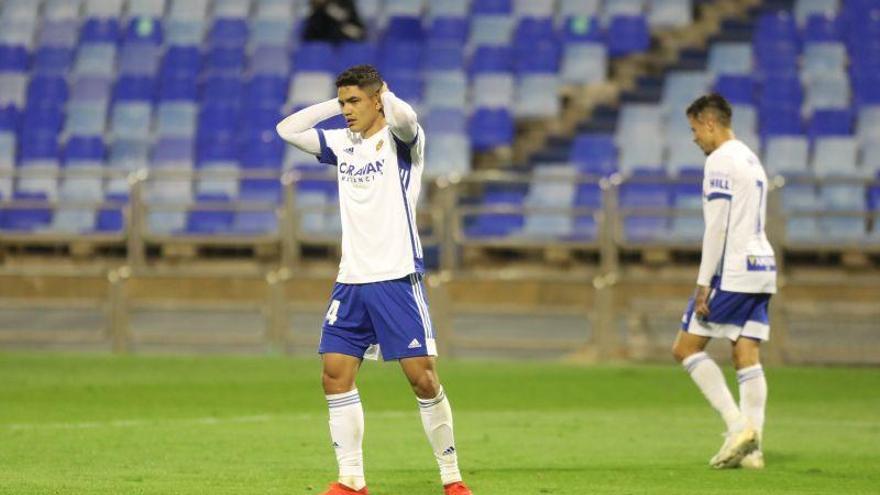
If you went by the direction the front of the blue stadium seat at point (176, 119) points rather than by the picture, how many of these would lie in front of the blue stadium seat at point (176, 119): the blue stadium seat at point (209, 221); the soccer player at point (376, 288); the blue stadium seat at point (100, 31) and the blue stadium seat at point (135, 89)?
2

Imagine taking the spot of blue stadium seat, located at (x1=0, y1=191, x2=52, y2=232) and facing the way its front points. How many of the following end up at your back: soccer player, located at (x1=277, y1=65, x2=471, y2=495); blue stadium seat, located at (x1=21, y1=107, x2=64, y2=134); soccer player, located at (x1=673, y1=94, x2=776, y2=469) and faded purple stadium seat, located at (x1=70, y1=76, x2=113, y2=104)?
2

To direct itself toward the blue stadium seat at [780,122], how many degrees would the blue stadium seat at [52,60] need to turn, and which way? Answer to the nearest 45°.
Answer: approximately 45° to its left

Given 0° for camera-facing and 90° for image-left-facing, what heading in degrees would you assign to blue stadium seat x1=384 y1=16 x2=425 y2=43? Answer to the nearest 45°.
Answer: approximately 0°

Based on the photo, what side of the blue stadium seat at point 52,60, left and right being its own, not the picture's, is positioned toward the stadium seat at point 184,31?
left

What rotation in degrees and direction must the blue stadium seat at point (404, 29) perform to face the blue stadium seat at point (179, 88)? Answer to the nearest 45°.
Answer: approximately 90° to its right

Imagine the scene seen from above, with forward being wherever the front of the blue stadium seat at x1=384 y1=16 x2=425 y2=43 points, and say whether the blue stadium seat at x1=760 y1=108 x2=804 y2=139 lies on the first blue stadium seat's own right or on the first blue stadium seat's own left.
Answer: on the first blue stadium seat's own left

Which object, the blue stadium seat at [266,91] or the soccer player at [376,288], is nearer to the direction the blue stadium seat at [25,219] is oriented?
the soccer player

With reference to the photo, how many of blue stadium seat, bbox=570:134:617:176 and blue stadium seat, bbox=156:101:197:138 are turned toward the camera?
2

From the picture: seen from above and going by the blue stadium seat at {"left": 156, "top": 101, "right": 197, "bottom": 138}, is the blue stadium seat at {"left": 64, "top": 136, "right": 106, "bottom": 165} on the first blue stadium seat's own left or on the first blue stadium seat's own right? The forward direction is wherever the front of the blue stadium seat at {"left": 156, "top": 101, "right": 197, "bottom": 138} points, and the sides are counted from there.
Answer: on the first blue stadium seat's own right

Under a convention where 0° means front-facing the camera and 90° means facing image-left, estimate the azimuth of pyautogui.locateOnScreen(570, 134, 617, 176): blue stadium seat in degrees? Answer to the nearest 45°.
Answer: approximately 0°

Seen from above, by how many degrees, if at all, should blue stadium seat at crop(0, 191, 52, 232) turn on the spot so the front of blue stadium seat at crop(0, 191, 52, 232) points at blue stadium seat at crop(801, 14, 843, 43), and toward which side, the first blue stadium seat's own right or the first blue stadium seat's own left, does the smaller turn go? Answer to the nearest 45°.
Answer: approximately 90° to the first blue stadium seat's own left
